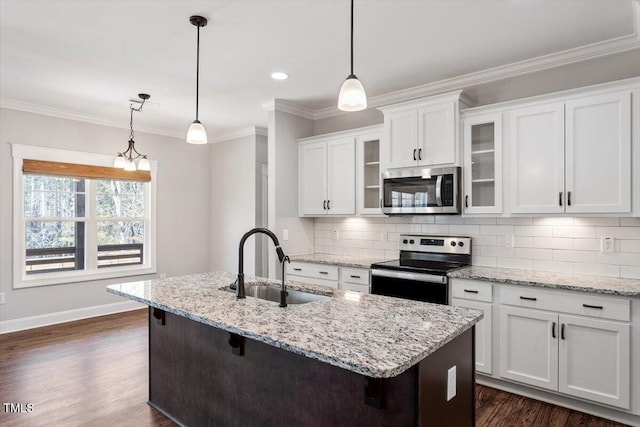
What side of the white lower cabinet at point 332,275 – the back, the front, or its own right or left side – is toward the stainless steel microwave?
left

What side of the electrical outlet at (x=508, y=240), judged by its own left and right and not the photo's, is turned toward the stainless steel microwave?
right

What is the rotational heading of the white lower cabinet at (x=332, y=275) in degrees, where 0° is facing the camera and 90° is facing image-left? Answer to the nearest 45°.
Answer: approximately 45°

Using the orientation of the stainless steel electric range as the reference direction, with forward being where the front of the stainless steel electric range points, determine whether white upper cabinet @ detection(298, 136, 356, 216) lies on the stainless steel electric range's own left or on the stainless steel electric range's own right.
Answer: on the stainless steel electric range's own right

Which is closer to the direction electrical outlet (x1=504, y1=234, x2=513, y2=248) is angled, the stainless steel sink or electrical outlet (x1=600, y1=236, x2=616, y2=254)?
the stainless steel sink

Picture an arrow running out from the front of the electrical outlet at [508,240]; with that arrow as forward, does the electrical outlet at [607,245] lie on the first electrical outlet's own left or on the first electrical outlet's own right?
on the first electrical outlet's own left
